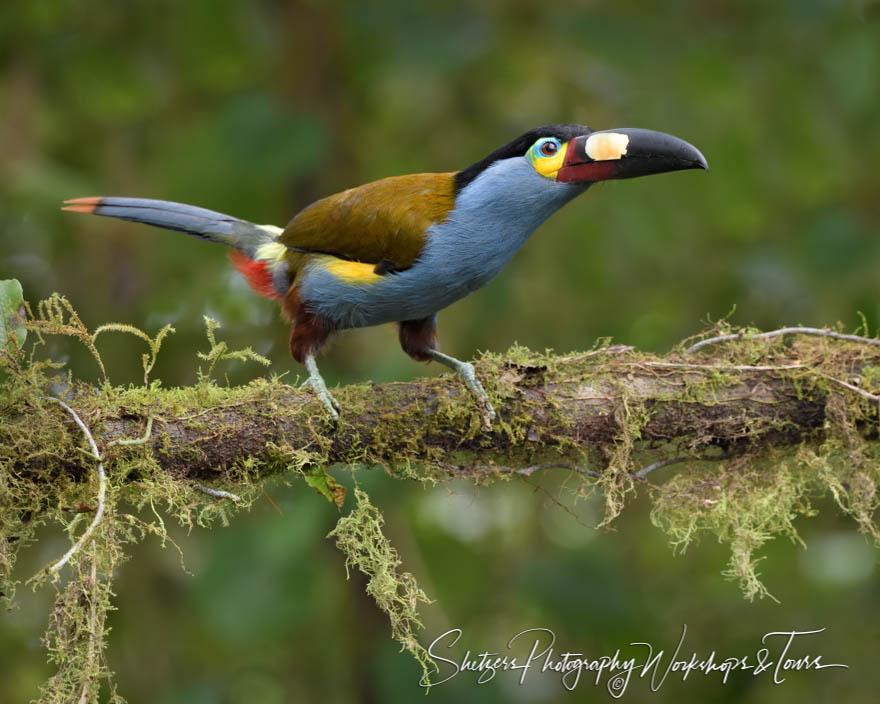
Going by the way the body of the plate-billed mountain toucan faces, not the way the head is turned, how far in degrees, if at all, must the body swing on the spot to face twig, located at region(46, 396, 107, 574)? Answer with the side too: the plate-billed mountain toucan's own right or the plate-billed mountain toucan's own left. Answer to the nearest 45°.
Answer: approximately 135° to the plate-billed mountain toucan's own right

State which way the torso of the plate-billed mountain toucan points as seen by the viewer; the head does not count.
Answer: to the viewer's right
